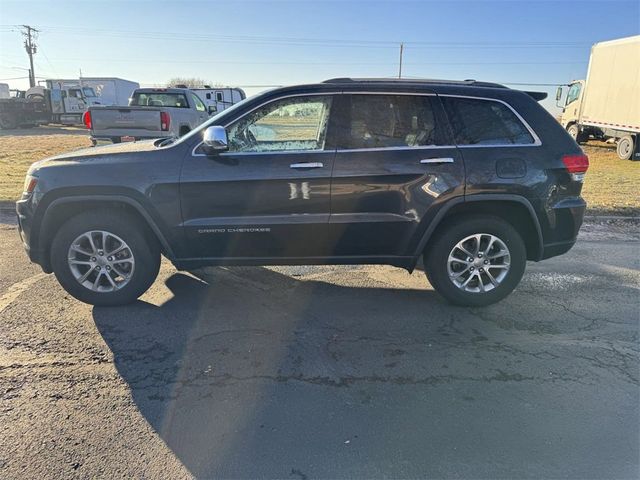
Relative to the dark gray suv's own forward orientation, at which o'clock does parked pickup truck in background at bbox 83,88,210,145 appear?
The parked pickup truck in background is roughly at 2 o'clock from the dark gray suv.

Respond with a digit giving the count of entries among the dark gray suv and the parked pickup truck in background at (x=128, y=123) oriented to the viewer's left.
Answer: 1

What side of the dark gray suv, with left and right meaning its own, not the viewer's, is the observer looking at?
left

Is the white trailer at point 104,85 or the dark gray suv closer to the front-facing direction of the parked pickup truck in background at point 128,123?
the white trailer

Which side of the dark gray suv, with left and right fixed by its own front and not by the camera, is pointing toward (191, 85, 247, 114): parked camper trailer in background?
right

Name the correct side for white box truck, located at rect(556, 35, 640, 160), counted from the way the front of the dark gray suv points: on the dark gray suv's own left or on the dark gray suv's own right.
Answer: on the dark gray suv's own right

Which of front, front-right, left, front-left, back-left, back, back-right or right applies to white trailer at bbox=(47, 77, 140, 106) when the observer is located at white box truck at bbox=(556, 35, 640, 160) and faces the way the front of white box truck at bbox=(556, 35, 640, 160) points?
front-left

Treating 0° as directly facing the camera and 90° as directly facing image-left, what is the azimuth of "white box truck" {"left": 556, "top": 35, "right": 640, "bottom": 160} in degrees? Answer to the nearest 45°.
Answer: approximately 135°

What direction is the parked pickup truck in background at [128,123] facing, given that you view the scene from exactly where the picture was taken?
facing away from the viewer and to the right of the viewer

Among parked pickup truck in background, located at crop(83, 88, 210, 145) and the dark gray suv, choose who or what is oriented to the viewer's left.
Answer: the dark gray suv

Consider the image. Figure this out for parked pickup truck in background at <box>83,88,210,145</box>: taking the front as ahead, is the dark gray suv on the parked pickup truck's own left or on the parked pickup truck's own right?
on the parked pickup truck's own right
